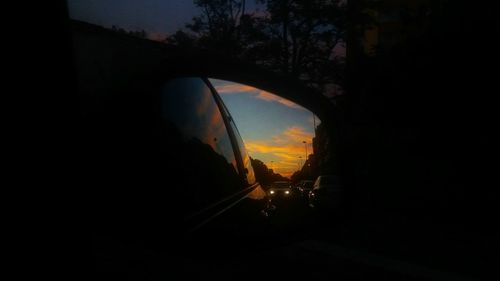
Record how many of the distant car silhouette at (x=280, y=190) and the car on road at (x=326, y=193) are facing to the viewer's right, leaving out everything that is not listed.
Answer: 0

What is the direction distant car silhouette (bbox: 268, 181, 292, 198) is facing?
toward the camera
